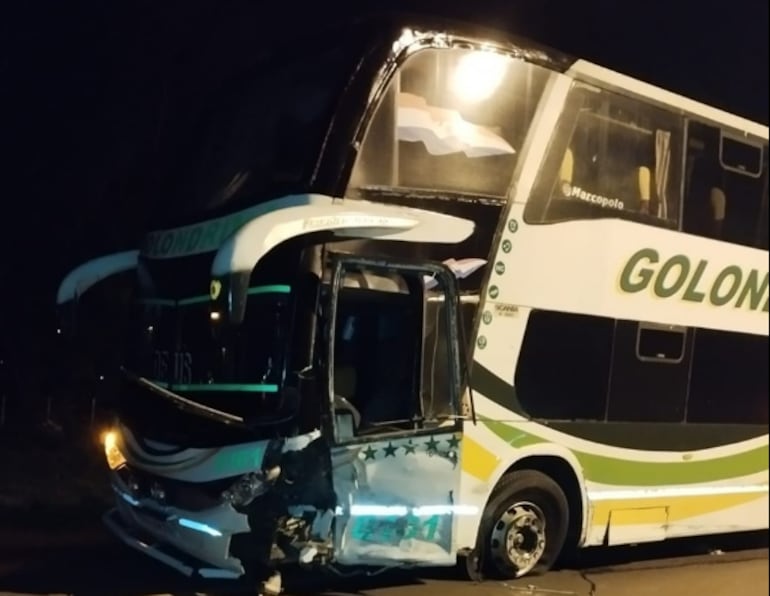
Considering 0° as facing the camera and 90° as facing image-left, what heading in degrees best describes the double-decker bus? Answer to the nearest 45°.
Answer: approximately 45°
